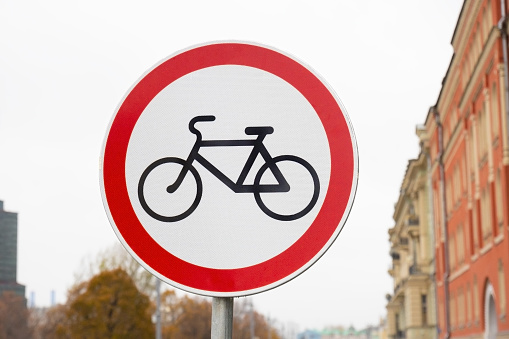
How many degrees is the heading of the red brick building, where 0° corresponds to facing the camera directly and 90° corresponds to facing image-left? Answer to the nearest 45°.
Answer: approximately 90°

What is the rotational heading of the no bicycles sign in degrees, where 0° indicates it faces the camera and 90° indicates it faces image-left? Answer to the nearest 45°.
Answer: approximately 0°

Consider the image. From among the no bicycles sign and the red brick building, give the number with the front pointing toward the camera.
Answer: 1

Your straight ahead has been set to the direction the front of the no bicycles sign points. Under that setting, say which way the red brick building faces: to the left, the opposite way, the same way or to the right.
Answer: to the right
